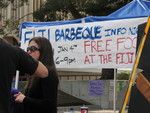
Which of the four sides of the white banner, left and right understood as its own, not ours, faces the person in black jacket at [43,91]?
front

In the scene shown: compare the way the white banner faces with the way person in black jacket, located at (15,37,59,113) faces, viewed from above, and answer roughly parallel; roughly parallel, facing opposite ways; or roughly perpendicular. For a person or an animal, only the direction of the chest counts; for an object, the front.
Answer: roughly perpendicular

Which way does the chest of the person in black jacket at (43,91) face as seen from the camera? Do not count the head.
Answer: to the viewer's left

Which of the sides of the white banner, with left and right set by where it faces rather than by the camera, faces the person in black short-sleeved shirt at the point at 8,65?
front

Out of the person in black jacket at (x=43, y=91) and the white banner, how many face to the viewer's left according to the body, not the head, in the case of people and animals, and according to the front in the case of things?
1

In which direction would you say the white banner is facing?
toward the camera
